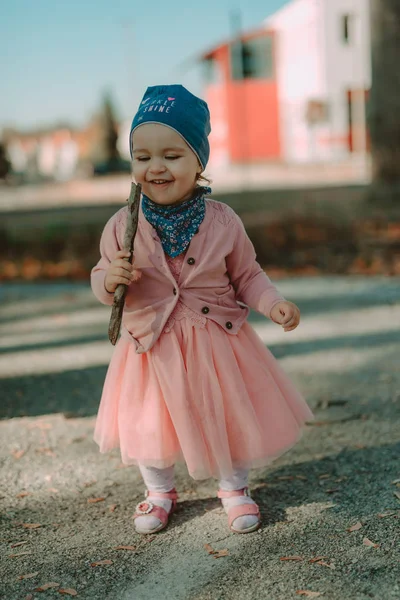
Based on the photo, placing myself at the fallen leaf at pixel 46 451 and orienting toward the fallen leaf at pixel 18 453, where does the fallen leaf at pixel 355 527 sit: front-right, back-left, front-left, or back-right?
back-left

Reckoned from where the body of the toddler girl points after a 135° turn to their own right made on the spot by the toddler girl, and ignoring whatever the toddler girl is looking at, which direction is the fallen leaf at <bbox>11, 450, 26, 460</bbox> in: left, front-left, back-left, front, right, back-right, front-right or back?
front

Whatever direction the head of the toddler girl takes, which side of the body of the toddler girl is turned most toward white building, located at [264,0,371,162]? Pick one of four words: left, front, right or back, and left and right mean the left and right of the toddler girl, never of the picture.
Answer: back

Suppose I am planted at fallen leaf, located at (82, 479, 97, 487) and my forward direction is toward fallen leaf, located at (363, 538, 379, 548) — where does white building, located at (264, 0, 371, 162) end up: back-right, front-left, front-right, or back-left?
back-left

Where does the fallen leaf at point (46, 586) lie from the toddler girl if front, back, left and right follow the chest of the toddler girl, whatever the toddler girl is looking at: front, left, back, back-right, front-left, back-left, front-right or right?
front-right

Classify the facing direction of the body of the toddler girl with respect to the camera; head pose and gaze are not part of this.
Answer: toward the camera

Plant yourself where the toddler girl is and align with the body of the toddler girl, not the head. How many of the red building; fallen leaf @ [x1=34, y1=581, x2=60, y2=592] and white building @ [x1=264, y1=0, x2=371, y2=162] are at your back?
2

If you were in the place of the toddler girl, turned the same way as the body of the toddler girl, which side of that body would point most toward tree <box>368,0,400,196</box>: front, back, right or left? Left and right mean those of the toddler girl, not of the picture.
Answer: back

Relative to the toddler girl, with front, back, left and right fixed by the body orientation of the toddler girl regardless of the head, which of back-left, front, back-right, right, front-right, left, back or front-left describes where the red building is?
back

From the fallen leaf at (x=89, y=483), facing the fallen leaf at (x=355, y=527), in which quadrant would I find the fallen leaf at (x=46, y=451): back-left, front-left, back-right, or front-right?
back-left
